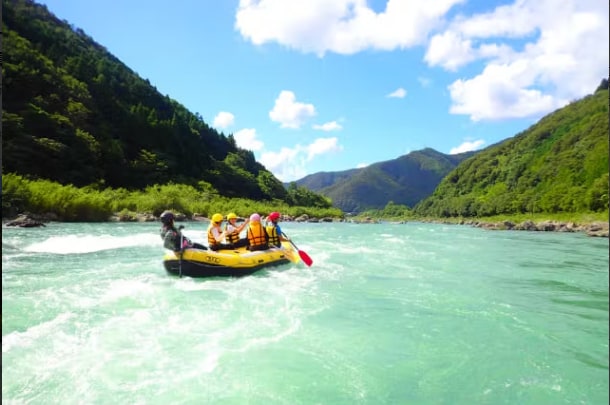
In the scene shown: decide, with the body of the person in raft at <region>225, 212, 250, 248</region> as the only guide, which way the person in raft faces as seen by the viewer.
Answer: to the viewer's right

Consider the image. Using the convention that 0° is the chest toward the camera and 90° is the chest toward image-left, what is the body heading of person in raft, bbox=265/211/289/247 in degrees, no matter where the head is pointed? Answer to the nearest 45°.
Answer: approximately 225°

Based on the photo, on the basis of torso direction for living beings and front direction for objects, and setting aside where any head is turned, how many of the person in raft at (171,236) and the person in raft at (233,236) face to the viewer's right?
2

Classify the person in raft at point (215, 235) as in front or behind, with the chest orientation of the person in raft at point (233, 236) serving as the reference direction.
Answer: behind

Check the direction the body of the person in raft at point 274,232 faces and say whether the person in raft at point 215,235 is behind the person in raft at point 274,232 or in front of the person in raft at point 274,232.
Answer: behind

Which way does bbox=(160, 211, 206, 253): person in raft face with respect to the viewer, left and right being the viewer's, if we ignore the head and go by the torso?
facing to the right of the viewer

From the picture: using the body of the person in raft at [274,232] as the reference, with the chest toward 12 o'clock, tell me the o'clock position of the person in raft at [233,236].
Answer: the person in raft at [233,236] is roughly at 7 o'clock from the person in raft at [274,232].
